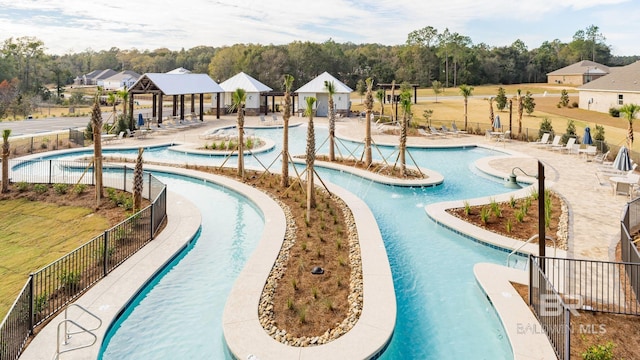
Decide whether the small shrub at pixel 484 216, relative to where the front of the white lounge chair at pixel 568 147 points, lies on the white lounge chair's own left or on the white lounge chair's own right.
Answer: on the white lounge chair's own left

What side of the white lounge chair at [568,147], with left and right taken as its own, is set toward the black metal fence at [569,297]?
left

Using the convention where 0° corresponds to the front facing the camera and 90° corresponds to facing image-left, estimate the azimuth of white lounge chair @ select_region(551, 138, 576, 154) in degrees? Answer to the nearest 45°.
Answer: approximately 90°

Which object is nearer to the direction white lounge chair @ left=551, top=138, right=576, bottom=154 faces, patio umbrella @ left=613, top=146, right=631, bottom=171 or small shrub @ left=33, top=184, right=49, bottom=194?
the small shrub

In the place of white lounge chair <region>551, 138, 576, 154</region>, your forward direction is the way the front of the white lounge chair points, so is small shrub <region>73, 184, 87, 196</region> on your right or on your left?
on your left

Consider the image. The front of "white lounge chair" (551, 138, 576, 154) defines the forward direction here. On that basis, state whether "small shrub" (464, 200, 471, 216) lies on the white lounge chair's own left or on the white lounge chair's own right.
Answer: on the white lounge chair's own left
